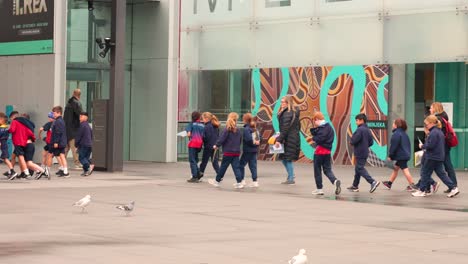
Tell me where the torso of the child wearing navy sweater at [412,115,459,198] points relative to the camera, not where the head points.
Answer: to the viewer's left

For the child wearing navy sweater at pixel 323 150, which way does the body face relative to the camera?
to the viewer's left

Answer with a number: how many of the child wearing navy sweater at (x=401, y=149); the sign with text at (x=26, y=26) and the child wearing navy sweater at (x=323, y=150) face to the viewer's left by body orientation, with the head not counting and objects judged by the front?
2

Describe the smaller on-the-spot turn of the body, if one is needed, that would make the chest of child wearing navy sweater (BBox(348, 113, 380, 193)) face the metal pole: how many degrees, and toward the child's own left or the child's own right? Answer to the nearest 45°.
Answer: approximately 45° to the child's own right

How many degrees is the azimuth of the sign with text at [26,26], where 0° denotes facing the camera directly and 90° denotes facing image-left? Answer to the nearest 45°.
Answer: approximately 0°

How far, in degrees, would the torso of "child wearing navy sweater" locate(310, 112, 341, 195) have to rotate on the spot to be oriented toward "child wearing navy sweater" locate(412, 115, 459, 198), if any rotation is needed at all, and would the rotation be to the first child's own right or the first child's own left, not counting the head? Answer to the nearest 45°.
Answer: approximately 180°

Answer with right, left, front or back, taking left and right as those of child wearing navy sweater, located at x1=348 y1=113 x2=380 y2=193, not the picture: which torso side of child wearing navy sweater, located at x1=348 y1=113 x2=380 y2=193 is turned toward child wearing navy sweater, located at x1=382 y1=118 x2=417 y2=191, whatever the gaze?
back

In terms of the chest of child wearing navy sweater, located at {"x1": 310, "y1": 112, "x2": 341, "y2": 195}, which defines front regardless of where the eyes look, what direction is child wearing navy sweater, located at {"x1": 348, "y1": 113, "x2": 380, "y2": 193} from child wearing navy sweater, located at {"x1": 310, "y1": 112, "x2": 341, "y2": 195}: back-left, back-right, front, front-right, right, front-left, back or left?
back-right
